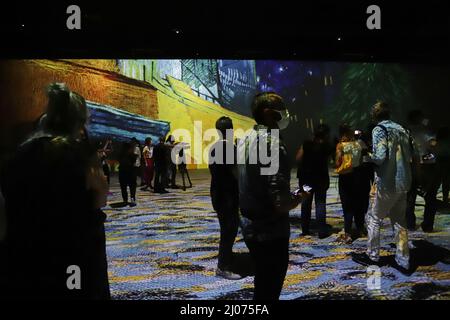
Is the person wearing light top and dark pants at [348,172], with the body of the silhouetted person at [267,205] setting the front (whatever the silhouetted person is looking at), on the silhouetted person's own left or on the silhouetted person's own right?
on the silhouetted person's own left

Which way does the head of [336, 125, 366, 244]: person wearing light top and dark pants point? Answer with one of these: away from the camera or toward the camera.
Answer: away from the camera

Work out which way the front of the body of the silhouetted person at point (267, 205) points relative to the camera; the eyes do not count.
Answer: to the viewer's right

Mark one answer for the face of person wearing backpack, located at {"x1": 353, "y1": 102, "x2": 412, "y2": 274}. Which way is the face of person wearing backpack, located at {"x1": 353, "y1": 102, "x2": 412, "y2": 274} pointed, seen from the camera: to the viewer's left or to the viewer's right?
to the viewer's left

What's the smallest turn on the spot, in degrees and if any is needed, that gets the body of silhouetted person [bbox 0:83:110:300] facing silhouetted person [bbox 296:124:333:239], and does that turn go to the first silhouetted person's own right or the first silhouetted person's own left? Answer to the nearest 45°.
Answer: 0° — they already face them

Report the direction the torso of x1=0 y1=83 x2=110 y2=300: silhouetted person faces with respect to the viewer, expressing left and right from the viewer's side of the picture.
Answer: facing away from the viewer and to the right of the viewer

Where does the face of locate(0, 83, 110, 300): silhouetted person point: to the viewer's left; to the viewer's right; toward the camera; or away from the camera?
away from the camera

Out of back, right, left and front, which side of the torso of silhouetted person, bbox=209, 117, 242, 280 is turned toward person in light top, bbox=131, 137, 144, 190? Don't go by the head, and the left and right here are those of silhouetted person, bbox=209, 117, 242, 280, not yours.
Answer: left

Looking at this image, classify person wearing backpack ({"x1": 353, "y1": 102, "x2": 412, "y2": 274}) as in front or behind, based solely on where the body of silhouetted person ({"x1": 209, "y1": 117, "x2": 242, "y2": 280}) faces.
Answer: in front

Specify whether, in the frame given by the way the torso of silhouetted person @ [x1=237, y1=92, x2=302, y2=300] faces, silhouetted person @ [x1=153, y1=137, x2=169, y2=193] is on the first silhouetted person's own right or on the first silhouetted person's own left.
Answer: on the first silhouetted person's own left
